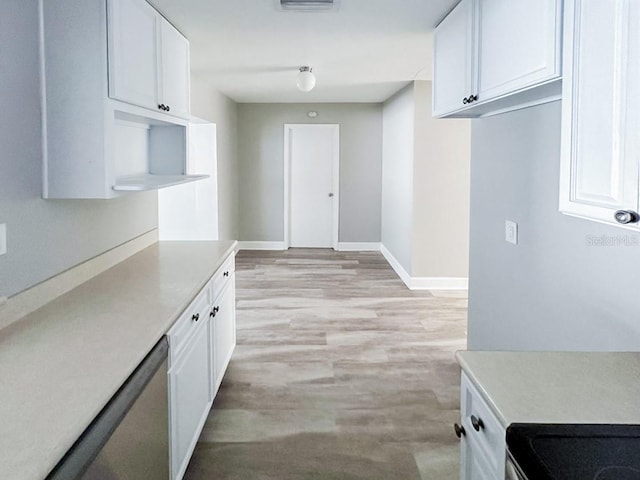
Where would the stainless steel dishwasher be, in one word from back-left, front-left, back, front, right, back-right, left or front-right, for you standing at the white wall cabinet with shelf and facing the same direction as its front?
front-right

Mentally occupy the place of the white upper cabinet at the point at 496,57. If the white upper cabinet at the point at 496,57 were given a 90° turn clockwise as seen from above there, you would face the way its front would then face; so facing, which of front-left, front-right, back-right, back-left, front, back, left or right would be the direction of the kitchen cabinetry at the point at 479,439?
back-left

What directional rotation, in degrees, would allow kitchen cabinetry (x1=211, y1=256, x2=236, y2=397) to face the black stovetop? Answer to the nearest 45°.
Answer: approximately 90° to its right

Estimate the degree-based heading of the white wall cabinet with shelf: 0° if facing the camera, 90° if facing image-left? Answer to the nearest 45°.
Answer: approximately 315°

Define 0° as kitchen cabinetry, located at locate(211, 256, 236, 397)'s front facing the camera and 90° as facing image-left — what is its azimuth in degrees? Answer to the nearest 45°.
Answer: approximately 270°

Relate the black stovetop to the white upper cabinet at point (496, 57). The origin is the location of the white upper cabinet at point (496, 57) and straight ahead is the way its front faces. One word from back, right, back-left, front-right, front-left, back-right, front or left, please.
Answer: front-left

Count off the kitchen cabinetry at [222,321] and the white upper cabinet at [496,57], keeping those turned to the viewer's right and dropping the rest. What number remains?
1

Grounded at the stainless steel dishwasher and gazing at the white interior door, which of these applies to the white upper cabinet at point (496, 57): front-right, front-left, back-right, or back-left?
front-right

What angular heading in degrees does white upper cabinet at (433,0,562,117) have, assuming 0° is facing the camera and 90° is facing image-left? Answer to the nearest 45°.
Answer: approximately 45°

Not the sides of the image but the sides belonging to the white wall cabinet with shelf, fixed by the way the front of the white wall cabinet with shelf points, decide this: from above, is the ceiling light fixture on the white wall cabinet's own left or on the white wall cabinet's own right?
on the white wall cabinet's own left

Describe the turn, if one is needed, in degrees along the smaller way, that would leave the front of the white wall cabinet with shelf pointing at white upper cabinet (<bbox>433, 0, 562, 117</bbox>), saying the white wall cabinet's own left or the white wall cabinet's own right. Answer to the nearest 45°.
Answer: approximately 45° to the white wall cabinet's own left

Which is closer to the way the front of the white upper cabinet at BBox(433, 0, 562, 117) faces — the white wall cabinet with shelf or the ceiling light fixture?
the white wall cabinet with shelf

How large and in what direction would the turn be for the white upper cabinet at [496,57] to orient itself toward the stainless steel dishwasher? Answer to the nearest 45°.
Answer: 0° — it already faces it

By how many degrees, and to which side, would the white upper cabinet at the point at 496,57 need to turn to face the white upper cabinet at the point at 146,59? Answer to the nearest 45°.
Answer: approximately 45° to its right
